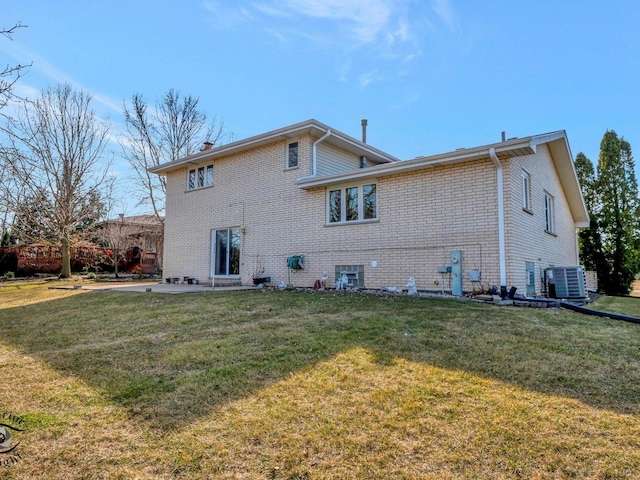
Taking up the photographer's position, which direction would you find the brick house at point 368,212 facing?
facing away from the viewer and to the right of the viewer

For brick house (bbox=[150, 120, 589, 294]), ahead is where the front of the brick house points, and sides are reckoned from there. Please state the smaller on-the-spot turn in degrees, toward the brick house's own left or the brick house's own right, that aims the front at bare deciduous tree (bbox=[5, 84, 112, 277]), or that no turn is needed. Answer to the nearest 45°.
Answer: approximately 90° to the brick house's own left

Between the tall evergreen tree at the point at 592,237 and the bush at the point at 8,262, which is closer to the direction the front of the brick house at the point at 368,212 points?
the tall evergreen tree

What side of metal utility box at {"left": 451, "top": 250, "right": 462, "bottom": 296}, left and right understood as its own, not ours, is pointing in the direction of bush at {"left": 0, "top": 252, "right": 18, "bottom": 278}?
right

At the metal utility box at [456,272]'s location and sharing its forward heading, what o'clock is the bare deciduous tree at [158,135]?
The bare deciduous tree is roughly at 4 o'clock from the metal utility box.

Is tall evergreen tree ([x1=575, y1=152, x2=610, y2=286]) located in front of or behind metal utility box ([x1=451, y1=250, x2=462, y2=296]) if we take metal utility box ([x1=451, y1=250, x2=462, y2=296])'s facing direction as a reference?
behind

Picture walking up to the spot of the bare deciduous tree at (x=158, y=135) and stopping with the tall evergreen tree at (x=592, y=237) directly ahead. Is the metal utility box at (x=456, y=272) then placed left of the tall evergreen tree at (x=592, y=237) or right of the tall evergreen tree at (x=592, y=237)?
right
